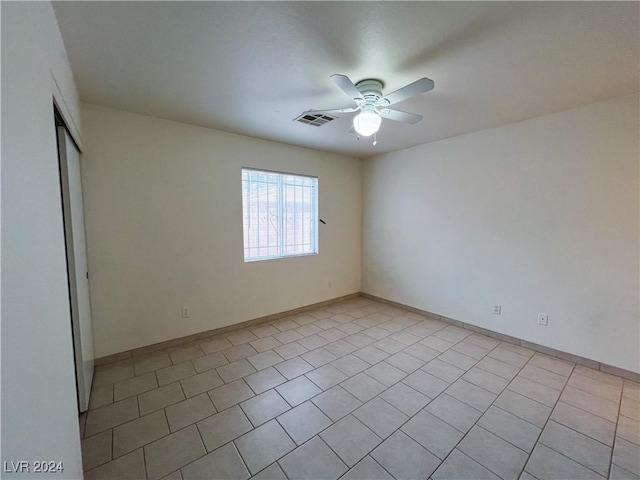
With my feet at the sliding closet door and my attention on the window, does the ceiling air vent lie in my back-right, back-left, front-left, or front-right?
front-right

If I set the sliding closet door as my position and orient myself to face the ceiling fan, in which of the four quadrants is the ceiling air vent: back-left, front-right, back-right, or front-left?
front-left

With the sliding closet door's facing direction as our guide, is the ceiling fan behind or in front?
in front

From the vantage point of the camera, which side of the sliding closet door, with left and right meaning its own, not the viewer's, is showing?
right

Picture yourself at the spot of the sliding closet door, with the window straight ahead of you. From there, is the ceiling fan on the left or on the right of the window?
right

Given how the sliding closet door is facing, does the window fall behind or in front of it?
in front
